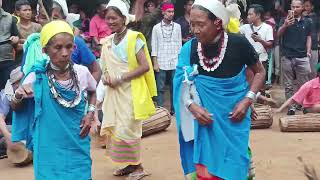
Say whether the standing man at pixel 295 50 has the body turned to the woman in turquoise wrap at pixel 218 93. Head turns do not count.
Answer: yes

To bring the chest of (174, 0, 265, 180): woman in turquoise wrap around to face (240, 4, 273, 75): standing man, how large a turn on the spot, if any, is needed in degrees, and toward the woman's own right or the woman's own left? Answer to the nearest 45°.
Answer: approximately 135° to the woman's own right

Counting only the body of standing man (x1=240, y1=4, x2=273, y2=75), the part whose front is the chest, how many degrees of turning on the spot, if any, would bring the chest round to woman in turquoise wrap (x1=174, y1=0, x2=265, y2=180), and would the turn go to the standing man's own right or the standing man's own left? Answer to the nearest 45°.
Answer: approximately 45° to the standing man's own left

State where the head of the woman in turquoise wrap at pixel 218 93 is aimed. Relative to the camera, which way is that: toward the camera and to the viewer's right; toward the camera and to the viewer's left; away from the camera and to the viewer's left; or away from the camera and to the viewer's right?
toward the camera and to the viewer's left

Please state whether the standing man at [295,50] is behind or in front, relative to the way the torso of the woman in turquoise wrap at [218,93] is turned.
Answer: behind

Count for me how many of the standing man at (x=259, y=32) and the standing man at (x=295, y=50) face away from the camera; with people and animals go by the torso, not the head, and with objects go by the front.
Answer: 0

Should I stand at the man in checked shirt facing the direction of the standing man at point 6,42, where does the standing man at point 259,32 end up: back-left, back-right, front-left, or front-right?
back-left

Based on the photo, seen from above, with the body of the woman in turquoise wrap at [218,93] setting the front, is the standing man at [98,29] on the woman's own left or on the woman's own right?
on the woman's own right

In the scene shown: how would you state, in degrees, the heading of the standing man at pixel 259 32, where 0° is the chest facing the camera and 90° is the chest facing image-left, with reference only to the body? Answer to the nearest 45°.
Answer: approximately 45°
